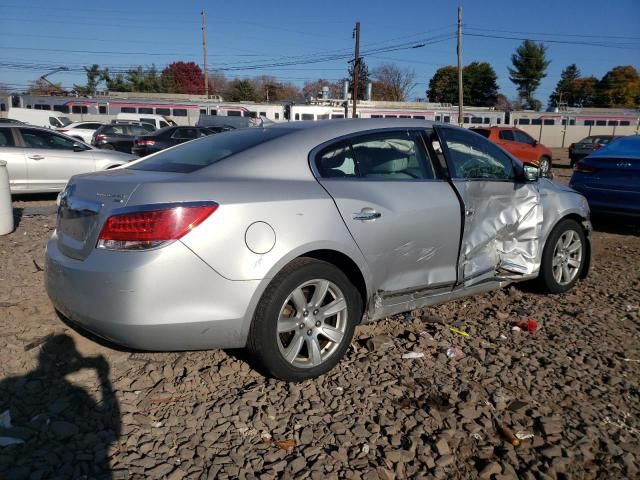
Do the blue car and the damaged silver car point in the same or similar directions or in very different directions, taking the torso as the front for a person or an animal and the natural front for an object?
same or similar directions

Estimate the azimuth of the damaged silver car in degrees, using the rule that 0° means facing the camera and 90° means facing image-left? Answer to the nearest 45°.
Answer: approximately 225°

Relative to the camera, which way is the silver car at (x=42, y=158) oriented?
to the viewer's right

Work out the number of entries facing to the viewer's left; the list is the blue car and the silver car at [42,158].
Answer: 0

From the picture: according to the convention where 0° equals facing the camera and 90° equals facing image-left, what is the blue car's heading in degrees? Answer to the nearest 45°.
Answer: approximately 225°

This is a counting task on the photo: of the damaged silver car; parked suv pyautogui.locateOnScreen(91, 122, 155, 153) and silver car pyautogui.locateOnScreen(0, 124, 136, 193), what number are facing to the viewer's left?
0

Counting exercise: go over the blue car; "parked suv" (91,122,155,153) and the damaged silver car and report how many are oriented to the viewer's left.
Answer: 0

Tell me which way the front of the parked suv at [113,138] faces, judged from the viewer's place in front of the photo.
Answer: facing away from the viewer and to the right of the viewer

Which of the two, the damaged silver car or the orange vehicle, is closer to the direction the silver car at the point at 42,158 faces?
the orange vehicle

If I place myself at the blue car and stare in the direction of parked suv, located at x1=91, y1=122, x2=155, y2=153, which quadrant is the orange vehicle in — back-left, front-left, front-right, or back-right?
front-right

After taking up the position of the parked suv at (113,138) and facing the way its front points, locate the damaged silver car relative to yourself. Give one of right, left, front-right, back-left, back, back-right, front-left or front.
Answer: back-right

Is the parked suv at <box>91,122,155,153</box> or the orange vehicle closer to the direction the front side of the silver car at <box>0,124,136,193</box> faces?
the orange vehicle

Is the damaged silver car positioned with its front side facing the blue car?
yes

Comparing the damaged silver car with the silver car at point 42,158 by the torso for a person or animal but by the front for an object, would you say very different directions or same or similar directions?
same or similar directions
